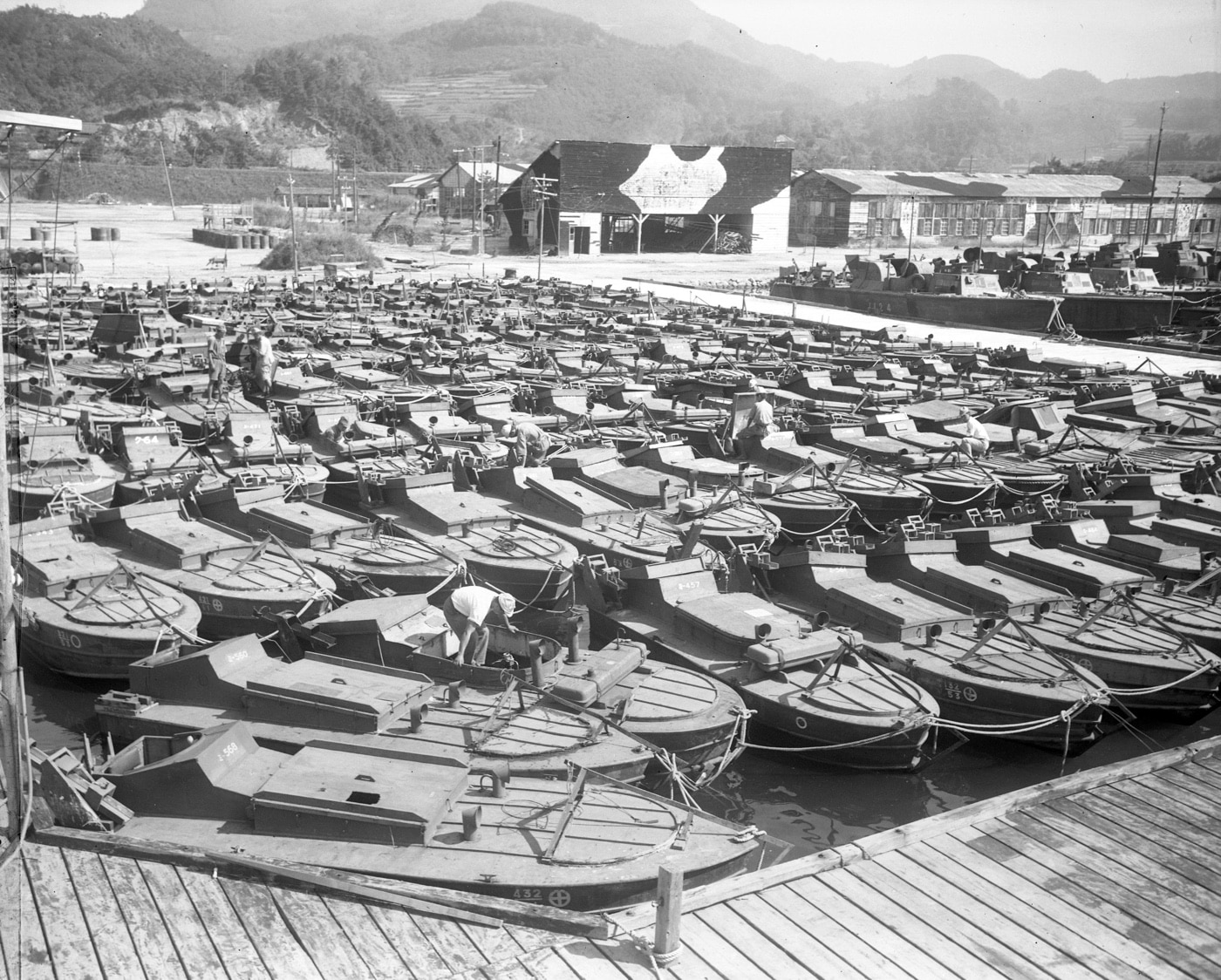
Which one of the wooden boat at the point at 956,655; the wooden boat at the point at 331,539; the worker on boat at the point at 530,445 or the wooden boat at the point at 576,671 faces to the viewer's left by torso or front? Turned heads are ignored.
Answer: the worker on boat

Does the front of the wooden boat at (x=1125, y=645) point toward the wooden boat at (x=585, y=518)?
no

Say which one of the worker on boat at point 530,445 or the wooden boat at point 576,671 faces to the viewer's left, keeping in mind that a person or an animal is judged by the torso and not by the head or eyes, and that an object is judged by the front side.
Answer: the worker on boat

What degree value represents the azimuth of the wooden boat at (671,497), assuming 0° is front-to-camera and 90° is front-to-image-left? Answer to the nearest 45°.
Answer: approximately 315°

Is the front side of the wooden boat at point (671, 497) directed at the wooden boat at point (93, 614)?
no

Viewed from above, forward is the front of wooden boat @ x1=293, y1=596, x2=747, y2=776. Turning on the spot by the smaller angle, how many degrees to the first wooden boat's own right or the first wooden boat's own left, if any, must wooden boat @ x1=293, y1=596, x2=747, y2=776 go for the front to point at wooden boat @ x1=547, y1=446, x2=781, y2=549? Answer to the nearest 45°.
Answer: approximately 135° to the first wooden boat's own left

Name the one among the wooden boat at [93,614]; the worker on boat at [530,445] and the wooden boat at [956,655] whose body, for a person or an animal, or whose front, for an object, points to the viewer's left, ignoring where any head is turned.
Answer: the worker on boat

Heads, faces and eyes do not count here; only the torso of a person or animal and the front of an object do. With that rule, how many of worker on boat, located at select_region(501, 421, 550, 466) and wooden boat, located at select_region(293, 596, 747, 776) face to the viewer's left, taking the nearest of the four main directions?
1

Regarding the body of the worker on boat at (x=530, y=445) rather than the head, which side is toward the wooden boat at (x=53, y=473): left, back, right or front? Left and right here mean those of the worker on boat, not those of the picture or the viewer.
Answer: front

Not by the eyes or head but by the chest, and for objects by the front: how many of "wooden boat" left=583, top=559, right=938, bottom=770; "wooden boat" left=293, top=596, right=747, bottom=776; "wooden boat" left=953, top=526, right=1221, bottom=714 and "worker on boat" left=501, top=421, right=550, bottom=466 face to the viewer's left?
1

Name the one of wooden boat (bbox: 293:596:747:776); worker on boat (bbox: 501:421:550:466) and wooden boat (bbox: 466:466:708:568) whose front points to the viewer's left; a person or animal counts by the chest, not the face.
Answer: the worker on boat

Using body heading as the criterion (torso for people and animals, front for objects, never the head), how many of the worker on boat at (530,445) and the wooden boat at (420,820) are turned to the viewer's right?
1

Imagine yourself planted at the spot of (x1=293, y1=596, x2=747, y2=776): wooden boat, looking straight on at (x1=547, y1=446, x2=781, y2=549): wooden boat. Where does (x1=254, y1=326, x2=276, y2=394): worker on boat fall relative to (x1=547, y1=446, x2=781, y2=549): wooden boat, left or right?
left

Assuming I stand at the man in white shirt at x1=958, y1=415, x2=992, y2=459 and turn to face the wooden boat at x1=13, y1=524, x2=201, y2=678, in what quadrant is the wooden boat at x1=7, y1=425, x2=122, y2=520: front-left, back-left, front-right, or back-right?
front-right

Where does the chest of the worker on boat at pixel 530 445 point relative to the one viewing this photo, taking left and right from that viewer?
facing to the left of the viewer

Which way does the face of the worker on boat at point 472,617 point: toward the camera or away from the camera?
away from the camera

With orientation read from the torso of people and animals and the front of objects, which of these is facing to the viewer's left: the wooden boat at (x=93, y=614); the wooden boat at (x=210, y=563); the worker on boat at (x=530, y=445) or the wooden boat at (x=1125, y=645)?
the worker on boat

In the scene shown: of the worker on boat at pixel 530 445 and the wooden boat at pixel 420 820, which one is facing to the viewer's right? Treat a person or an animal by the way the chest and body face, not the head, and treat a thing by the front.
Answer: the wooden boat
